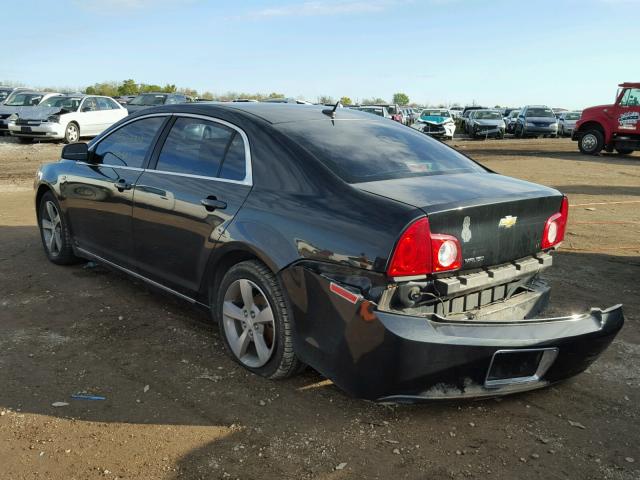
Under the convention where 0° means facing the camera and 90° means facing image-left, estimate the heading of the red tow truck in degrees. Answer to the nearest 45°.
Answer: approximately 90°

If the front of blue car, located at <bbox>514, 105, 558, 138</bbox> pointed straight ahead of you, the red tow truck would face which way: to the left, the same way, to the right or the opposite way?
to the right

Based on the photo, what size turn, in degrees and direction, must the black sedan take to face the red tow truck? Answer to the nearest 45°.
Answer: approximately 90° to its right

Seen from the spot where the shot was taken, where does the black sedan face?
facing away from the viewer and to the left of the viewer

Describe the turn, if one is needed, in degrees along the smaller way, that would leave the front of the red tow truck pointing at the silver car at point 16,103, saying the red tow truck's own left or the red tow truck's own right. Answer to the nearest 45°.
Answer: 0° — it already faces it

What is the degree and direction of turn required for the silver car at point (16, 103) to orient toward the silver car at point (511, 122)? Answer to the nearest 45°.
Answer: approximately 135° to its left

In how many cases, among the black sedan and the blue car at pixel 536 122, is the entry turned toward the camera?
1

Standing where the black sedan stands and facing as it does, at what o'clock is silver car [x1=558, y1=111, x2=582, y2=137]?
The silver car is roughly at 2 o'clock from the black sedan.

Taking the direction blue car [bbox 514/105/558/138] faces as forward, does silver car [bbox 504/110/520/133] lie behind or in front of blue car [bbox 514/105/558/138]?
behind

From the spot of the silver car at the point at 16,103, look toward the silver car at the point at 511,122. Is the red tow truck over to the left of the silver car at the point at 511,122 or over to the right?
right
